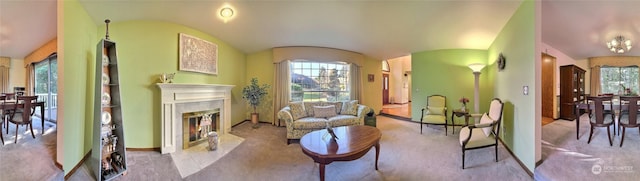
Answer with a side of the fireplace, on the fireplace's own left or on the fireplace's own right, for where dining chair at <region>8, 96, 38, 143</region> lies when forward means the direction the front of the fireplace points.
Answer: on the fireplace's own right

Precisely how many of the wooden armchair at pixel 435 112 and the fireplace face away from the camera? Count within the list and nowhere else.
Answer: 0

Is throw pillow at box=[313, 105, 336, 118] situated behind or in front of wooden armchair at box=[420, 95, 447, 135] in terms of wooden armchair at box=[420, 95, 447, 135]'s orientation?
in front
